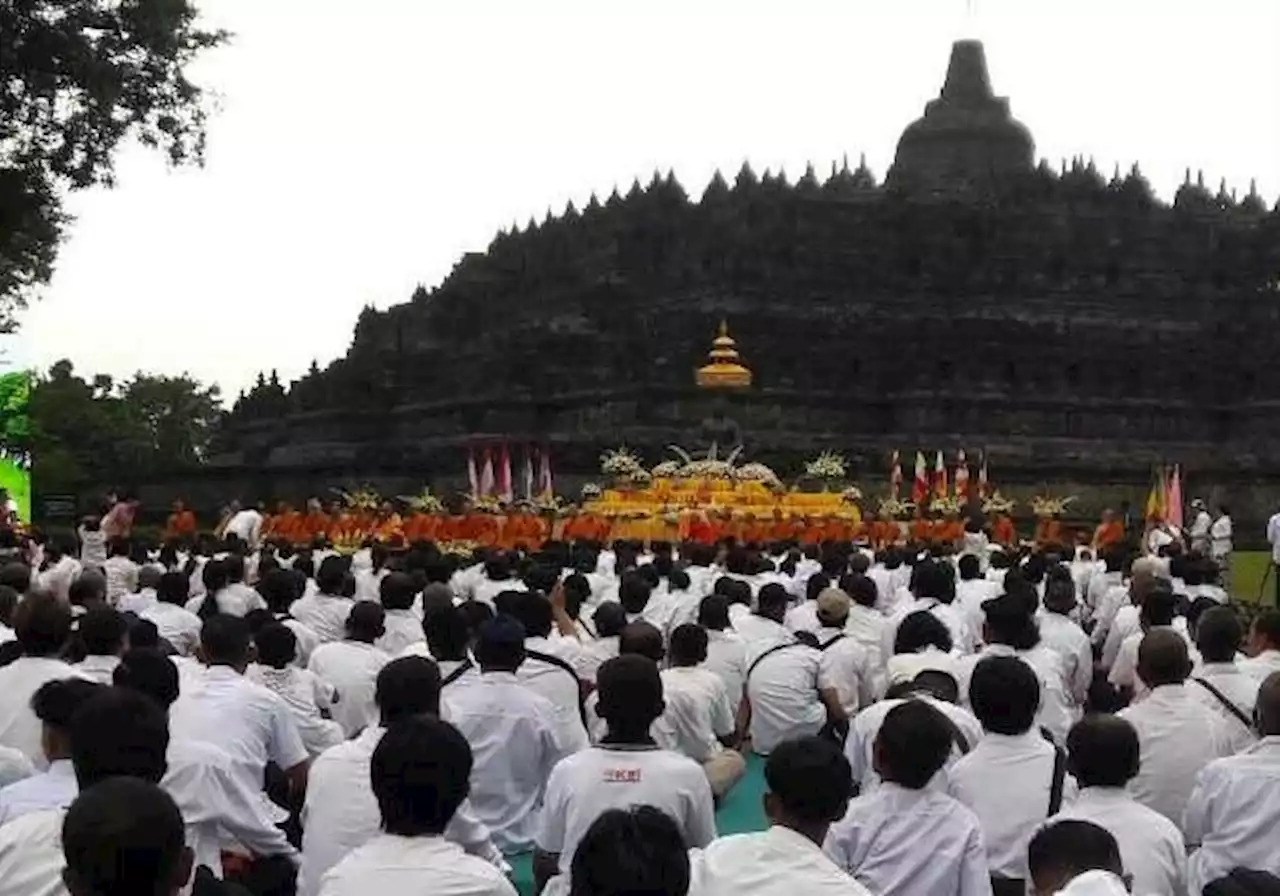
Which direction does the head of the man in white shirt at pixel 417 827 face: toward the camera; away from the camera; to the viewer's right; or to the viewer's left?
away from the camera

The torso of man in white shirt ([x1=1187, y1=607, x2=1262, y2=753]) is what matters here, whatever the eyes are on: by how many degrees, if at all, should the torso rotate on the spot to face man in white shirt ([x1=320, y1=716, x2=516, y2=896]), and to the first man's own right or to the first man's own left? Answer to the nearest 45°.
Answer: approximately 135° to the first man's own left

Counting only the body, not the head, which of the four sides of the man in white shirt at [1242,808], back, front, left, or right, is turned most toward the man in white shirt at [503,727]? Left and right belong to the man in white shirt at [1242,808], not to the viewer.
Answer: left

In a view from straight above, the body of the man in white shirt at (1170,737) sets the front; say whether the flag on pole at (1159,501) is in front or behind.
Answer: in front

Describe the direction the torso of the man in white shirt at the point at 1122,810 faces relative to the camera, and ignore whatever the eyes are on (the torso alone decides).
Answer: away from the camera

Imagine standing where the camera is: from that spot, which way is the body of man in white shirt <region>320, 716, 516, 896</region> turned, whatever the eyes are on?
away from the camera

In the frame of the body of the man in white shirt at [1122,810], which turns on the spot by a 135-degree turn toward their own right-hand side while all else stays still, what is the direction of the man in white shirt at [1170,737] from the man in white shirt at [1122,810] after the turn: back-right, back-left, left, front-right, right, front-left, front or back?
back-left

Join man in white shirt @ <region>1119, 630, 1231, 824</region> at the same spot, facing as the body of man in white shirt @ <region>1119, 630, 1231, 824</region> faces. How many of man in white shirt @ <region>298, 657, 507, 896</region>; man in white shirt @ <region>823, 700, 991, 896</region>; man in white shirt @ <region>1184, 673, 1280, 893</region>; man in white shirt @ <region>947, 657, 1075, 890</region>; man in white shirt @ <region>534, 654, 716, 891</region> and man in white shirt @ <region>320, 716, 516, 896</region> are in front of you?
0

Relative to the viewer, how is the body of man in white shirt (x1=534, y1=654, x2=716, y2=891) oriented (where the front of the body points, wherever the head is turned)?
away from the camera

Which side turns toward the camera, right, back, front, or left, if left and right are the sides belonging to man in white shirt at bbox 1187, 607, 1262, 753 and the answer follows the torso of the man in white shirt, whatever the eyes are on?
back

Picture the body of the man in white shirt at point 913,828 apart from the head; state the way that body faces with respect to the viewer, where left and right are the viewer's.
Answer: facing away from the viewer

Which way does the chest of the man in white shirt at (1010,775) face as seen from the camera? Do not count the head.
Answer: away from the camera

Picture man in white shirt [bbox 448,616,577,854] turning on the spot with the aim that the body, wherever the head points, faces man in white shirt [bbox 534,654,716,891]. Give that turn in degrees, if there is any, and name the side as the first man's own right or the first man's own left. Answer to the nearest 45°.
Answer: approximately 180°

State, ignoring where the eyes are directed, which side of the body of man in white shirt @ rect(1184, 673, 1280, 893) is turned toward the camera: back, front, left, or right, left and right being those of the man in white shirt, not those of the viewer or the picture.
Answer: back

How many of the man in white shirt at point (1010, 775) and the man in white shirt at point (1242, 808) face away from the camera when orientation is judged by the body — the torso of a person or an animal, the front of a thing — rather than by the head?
2

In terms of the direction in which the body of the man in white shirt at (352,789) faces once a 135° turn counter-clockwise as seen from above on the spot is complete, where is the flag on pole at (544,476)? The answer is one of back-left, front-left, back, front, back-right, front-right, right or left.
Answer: back-right

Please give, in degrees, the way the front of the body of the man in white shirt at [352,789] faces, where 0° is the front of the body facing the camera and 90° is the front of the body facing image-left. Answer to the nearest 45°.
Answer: approximately 180°

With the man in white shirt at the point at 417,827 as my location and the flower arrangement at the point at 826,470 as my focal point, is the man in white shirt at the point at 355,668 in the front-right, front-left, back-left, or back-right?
front-left

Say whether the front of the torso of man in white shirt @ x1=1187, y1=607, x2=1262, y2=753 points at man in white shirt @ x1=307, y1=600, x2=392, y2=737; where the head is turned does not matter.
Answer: no

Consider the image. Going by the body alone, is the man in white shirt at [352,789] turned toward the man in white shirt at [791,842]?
no

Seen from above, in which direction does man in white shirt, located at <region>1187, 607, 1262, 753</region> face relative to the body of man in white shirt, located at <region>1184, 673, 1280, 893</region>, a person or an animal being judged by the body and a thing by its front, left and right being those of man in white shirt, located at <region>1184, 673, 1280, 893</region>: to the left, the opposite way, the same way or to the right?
the same way
